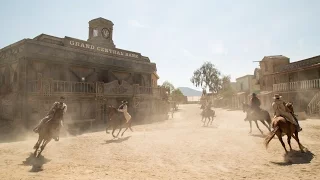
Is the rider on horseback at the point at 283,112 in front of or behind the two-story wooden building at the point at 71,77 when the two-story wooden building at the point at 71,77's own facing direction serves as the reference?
in front

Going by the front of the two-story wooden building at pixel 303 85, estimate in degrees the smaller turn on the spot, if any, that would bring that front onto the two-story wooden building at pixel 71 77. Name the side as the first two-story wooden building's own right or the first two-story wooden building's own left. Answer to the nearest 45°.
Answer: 0° — it already faces it

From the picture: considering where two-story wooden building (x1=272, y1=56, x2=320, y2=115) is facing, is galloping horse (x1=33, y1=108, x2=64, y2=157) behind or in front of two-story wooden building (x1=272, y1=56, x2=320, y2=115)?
in front

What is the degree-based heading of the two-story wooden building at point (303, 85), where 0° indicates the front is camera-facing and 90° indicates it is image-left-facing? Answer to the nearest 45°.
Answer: approximately 45°

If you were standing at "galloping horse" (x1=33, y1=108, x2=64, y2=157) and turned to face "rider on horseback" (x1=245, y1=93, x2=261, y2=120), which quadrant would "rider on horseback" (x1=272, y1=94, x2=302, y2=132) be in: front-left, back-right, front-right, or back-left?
front-right

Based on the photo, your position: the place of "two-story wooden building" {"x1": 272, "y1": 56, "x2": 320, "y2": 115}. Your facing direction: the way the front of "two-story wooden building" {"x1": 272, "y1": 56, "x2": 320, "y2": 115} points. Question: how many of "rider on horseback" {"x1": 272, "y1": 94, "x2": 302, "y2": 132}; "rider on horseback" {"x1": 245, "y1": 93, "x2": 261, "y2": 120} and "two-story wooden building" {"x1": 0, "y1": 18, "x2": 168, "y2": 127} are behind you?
0

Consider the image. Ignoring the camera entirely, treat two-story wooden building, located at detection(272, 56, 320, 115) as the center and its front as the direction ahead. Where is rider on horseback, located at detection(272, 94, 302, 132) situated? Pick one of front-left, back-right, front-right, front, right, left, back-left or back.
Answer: front-left

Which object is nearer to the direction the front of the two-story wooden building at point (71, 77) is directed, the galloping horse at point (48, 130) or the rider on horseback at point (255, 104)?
the rider on horseback

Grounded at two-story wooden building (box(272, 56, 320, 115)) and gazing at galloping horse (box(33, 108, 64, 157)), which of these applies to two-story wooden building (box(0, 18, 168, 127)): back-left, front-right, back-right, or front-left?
front-right

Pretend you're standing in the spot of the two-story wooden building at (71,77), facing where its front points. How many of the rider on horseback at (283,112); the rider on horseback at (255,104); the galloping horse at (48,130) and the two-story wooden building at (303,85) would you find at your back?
0

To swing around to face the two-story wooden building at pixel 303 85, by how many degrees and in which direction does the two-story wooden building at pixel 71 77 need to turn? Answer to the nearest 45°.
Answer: approximately 45° to its left

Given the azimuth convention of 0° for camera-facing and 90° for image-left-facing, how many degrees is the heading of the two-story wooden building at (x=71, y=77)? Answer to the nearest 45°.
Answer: approximately 315°

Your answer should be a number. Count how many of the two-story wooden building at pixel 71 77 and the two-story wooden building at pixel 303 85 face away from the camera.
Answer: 0

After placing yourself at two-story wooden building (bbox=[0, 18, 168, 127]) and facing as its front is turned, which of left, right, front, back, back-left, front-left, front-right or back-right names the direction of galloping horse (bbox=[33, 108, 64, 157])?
front-right

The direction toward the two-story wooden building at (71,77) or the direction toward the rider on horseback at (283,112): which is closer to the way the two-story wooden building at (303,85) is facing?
the two-story wooden building

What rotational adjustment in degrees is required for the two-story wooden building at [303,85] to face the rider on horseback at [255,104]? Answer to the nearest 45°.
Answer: approximately 45° to its left
